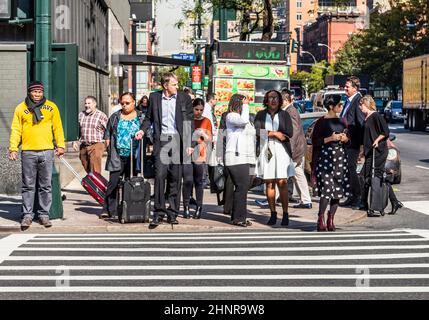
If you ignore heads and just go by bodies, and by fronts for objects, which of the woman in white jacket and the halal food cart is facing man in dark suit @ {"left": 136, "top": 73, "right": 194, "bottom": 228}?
the halal food cart

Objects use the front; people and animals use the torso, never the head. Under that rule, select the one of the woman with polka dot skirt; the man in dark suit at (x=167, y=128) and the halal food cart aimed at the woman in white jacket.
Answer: the halal food cart

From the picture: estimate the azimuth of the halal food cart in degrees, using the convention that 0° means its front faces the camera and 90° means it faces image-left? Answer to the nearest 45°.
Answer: approximately 0°

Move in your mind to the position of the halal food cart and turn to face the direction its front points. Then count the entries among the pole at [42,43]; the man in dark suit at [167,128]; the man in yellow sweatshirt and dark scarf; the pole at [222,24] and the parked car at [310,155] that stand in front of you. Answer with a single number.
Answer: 4

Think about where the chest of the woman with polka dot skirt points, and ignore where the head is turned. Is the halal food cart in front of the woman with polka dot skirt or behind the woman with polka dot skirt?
behind

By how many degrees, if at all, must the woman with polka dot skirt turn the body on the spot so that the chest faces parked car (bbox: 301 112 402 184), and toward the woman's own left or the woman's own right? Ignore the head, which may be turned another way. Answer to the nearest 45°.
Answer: approximately 135° to the woman's own left
